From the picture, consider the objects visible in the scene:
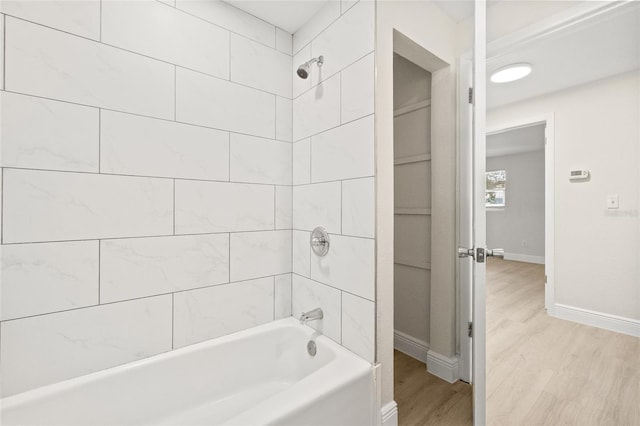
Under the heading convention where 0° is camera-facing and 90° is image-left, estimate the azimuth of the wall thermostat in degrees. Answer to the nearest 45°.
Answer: approximately 0°

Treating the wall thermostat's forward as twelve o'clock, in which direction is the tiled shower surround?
The tiled shower surround is roughly at 1 o'clock from the wall thermostat.

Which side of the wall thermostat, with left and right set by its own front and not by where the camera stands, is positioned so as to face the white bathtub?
front

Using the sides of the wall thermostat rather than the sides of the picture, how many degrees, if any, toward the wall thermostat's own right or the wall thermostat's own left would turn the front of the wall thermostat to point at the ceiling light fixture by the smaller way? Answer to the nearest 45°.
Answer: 0° — it already faces it
